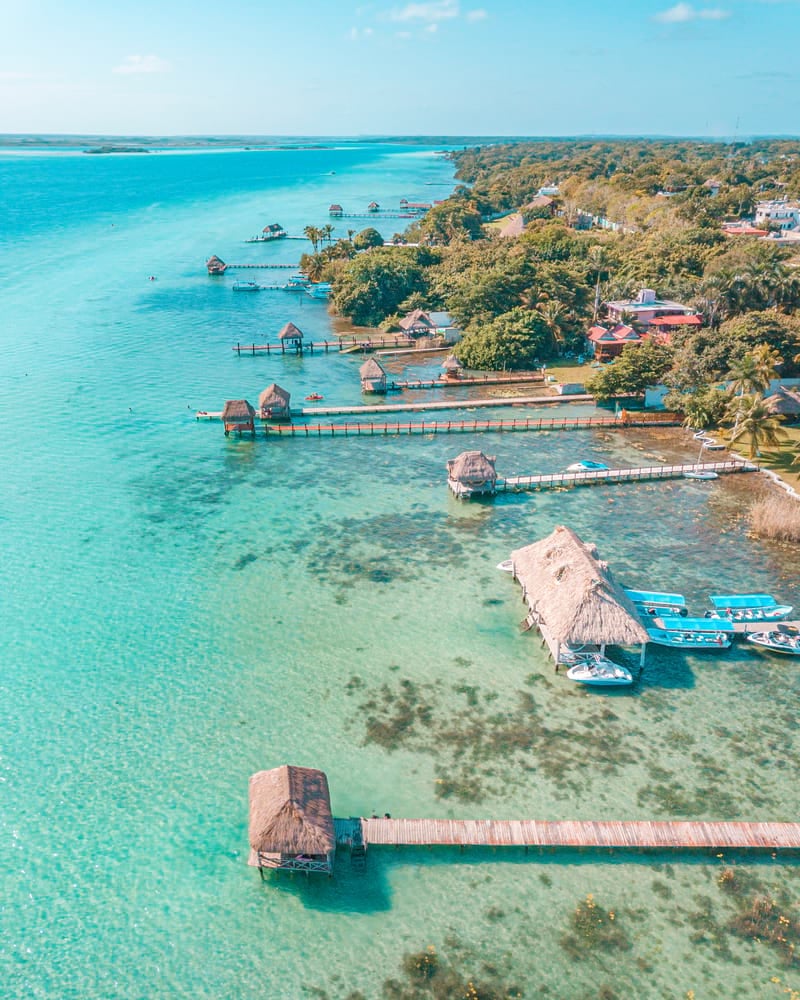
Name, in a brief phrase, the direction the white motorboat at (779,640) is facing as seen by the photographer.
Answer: facing to the left of the viewer

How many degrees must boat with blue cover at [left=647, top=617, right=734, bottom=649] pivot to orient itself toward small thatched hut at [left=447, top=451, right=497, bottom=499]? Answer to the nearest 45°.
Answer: approximately 45° to its right

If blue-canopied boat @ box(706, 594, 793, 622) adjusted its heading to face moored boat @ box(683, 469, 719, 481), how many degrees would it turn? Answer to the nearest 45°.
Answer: approximately 90° to its left

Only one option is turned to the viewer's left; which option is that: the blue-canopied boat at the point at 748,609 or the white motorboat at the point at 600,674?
the white motorboat

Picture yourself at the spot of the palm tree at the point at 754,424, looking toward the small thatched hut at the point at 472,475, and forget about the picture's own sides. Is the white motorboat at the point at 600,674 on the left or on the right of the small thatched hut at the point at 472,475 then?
left

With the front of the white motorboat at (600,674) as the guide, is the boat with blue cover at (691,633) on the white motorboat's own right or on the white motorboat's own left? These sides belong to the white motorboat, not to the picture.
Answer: on the white motorboat's own right

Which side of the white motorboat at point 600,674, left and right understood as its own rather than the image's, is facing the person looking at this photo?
left

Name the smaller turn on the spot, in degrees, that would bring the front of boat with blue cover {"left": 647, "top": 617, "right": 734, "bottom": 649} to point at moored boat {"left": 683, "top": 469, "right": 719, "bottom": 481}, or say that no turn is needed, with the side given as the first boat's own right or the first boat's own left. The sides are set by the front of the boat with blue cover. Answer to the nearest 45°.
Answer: approximately 90° to the first boat's own right

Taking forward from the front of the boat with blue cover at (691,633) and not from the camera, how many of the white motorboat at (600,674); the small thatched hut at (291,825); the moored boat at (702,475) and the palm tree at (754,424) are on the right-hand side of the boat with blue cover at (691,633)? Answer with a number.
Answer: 2
